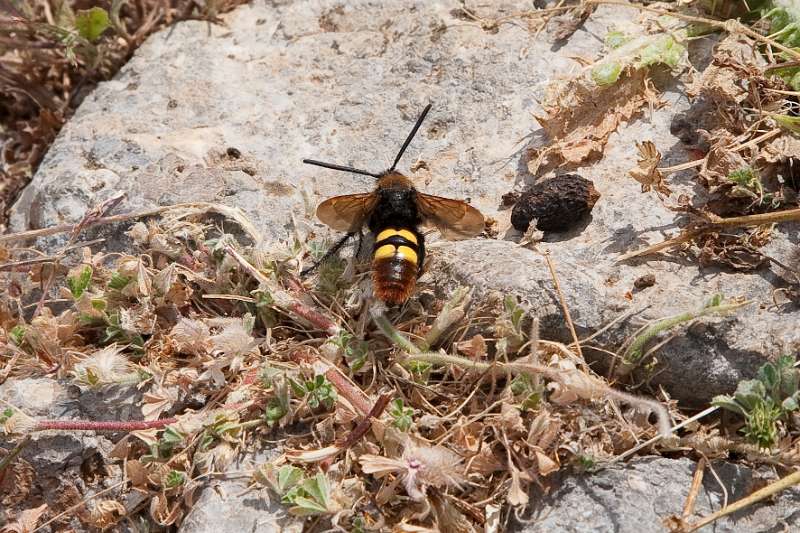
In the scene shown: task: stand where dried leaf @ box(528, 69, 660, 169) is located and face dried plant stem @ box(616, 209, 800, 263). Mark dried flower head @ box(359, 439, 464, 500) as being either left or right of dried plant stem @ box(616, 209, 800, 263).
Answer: right

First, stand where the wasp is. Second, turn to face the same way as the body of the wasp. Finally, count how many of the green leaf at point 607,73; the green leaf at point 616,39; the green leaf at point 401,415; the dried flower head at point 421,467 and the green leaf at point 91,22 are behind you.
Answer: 2

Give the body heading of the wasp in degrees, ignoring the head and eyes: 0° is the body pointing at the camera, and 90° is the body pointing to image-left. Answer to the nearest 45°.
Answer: approximately 180°

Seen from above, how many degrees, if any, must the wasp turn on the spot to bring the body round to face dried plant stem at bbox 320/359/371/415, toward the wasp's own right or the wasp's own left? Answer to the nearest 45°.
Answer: approximately 180°

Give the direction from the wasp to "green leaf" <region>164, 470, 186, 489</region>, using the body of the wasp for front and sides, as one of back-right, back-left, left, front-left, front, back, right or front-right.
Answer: back-left

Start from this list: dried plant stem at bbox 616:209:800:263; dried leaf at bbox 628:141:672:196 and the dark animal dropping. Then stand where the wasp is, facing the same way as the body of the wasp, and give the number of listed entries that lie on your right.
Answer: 3

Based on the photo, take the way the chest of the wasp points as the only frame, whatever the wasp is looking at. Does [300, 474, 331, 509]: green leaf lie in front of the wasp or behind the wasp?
behind

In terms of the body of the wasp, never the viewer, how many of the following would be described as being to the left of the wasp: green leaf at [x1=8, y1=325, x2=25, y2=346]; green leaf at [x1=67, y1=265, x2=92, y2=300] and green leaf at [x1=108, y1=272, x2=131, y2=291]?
3

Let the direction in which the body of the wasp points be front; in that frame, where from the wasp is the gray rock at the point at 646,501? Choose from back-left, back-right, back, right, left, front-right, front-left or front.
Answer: back-right

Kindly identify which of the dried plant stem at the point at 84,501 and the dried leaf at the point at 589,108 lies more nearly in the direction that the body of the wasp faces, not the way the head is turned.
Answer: the dried leaf

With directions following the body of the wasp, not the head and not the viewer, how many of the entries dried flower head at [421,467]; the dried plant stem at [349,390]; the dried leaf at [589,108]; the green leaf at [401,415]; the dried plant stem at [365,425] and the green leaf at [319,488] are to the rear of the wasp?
5

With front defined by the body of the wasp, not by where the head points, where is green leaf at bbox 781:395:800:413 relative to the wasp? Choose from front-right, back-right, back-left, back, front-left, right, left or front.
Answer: back-right

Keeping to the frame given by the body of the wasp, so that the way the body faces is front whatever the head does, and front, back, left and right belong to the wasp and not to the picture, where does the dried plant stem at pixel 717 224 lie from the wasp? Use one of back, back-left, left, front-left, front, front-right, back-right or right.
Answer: right

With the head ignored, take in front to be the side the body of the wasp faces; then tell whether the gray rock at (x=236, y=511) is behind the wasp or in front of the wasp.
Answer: behind

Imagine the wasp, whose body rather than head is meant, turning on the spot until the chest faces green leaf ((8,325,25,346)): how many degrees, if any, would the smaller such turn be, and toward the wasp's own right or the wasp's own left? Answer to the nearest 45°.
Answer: approximately 90° to the wasp's own left

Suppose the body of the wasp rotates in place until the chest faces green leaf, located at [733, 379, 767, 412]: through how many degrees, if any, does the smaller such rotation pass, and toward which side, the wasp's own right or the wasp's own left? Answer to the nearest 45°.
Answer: approximately 135° to the wasp's own right
